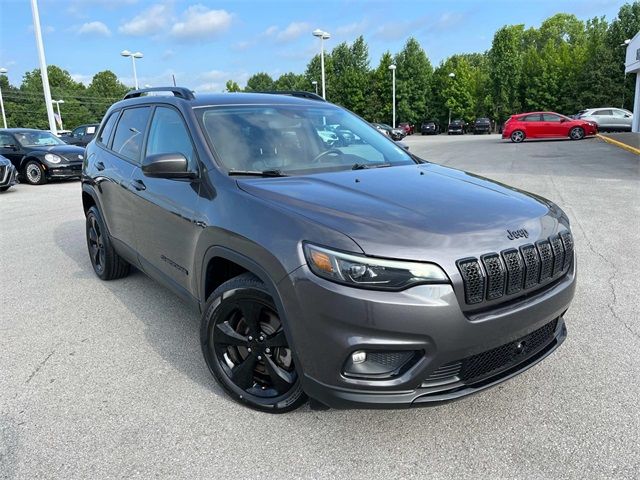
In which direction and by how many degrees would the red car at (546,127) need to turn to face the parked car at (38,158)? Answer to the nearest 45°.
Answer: approximately 135° to its right

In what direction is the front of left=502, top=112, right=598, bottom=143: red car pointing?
to the viewer's right

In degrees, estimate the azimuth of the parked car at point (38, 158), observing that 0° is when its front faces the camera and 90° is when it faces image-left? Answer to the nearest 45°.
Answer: approximately 315°

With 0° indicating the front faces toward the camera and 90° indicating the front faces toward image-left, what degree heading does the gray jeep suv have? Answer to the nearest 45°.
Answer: approximately 315°

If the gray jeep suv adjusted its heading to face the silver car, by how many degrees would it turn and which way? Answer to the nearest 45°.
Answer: approximately 90° to its left

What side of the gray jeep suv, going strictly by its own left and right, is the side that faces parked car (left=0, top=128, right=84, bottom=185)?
back

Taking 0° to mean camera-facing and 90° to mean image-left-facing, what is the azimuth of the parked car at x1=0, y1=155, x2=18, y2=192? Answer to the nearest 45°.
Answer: approximately 315°
